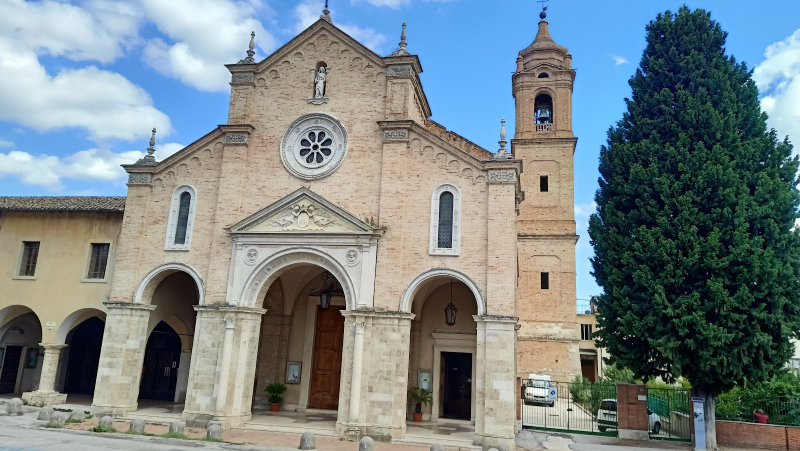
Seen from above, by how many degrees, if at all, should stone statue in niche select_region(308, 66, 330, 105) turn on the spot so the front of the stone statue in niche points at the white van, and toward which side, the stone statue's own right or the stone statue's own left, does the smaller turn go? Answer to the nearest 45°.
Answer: approximately 135° to the stone statue's own left

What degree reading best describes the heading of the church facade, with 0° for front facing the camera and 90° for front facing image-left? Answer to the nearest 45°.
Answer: approximately 0°

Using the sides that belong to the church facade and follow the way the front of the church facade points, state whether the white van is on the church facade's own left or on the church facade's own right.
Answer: on the church facade's own left

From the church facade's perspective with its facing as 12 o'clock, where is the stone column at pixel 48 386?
The stone column is roughly at 4 o'clock from the church facade.

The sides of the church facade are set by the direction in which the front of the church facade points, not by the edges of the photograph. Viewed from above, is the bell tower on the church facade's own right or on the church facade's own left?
on the church facade's own left

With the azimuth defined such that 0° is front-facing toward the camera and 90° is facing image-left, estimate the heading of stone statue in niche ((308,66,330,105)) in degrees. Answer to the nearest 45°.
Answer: approximately 0°

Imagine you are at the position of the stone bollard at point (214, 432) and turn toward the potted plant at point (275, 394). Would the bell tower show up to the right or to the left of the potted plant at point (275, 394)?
right

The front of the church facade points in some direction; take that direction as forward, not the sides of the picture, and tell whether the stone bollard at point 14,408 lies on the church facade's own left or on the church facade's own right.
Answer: on the church facade's own right

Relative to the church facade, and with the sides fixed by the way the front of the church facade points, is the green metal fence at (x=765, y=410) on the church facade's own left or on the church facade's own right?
on the church facade's own left

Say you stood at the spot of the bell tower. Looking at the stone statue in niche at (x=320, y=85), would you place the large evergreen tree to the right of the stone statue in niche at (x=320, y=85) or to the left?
left
